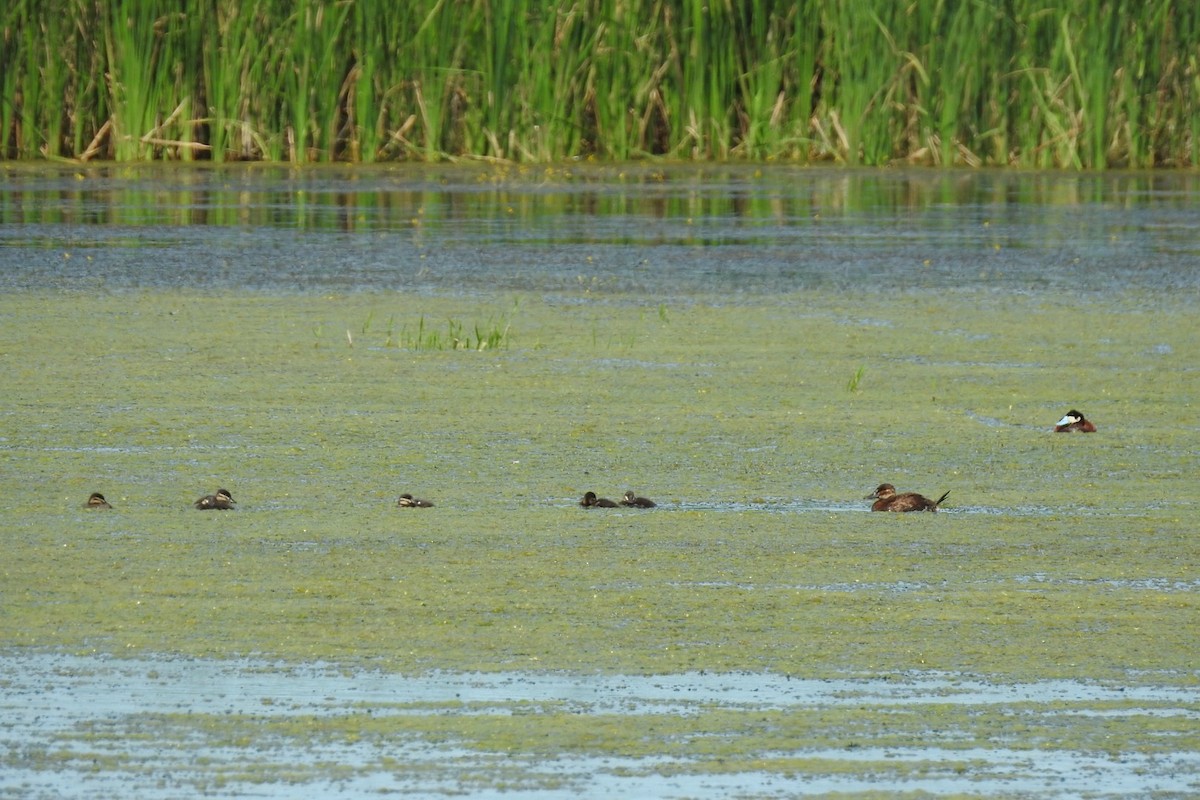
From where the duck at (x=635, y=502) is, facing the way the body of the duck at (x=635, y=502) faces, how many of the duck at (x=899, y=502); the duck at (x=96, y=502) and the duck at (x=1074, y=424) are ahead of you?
1

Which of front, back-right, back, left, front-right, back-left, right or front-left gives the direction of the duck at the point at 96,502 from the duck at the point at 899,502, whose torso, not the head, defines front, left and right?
front

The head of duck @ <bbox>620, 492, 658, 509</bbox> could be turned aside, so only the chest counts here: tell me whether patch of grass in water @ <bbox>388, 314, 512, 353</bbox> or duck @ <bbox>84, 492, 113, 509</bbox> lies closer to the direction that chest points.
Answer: the duck

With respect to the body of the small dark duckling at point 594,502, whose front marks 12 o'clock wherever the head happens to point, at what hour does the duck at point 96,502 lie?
The duck is roughly at 12 o'clock from the small dark duckling.

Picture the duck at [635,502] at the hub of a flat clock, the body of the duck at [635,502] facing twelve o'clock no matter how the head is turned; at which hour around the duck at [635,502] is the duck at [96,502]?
the duck at [96,502] is roughly at 12 o'clock from the duck at [635,502].

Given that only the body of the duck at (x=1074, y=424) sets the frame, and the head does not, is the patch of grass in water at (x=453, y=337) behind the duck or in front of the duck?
in front

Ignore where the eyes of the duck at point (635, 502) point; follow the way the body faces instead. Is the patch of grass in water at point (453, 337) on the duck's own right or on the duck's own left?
on the duck's own right

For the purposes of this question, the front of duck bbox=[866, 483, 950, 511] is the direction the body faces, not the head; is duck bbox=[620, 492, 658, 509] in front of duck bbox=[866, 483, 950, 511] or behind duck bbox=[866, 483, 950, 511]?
in front

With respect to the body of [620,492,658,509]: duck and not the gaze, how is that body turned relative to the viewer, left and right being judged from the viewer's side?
facing to the left of the viewer

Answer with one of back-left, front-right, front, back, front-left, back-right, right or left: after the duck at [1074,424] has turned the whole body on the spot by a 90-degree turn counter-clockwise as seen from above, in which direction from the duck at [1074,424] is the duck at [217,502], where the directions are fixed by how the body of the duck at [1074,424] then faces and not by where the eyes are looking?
front-right

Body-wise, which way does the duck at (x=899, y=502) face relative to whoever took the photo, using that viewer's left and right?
facing to the left of the viewer

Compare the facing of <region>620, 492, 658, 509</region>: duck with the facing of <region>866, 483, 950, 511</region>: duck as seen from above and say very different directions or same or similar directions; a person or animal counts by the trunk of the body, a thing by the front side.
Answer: same or similar directions

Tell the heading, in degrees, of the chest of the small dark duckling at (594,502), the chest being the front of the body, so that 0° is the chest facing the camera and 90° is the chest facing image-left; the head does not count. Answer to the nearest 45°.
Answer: approximately 90°
